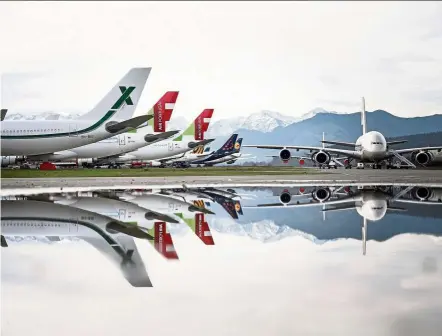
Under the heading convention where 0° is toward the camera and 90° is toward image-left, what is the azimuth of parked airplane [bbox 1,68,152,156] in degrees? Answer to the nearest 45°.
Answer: approximately 90°
